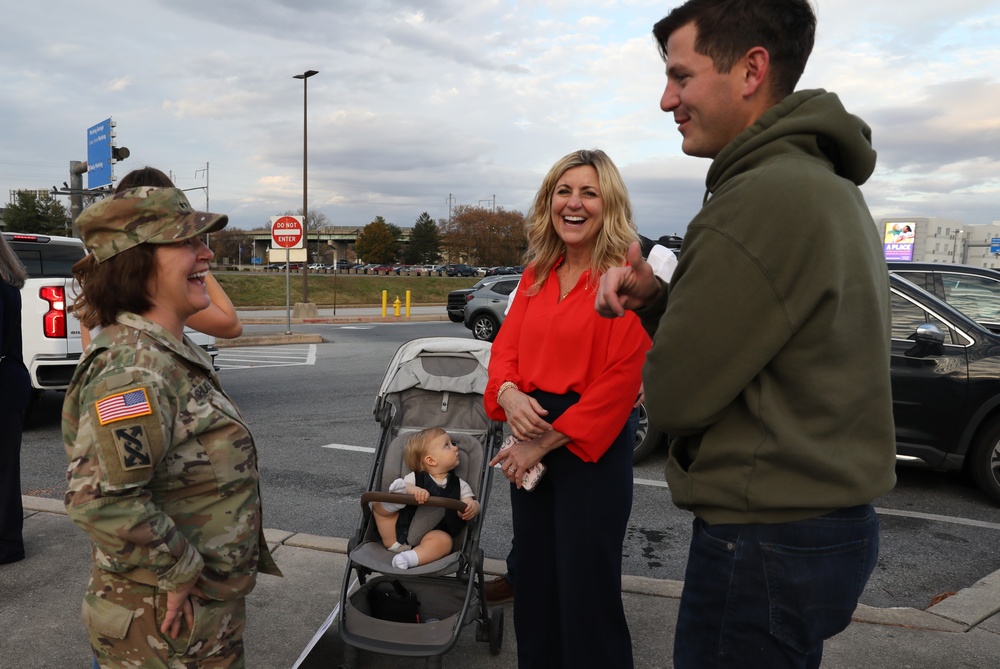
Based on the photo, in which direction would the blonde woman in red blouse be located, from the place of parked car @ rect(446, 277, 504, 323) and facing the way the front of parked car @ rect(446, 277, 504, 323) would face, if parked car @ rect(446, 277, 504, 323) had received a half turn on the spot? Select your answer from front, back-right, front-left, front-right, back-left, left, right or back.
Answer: back-right

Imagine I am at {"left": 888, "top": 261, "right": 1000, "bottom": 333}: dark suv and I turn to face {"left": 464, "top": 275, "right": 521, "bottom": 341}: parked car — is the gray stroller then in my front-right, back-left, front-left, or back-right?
back-left

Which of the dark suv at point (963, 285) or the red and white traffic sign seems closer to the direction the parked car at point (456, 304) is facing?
the red and white traffic sign

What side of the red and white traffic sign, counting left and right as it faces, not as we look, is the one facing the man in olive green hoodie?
front

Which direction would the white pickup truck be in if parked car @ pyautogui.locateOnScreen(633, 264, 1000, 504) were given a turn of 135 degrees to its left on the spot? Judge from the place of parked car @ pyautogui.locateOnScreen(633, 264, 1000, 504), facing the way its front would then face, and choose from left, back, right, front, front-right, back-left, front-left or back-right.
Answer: left

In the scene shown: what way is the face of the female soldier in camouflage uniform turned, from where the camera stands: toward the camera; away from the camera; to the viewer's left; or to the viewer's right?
to the viewer's right

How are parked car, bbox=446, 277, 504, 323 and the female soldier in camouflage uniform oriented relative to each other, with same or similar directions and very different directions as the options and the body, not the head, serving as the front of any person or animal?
very different directions

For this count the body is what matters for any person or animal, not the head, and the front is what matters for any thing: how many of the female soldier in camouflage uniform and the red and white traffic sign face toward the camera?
1

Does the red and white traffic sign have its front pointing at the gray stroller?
yes

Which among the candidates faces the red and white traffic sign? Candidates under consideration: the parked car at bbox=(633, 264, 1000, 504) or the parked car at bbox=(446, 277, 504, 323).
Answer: the parked car at bbox=(446, 277, 504, 323)

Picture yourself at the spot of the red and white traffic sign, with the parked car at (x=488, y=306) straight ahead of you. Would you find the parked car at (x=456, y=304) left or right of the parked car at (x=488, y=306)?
left

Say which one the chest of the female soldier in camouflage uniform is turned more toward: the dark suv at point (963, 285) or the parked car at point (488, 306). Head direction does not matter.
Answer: the dark suv

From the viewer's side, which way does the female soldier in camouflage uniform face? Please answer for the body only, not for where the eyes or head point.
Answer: to the viewer's right

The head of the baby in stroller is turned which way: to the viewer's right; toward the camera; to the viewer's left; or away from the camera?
to the viewer's right
